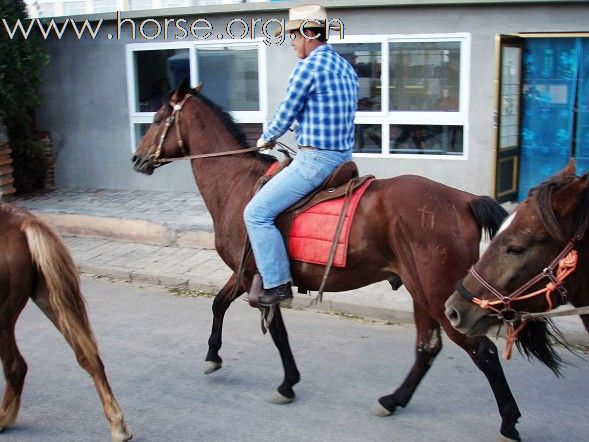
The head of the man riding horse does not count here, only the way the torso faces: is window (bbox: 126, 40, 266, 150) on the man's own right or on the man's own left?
on the man's own right

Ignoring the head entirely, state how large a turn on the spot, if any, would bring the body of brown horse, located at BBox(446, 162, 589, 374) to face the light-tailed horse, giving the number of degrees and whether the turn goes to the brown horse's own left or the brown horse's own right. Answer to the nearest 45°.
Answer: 0° — it already faces it

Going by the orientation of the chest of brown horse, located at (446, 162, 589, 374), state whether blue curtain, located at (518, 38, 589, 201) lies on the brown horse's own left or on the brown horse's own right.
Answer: on the brown horse's own right

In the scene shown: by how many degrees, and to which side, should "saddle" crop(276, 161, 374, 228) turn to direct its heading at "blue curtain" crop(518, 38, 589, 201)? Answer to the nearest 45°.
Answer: approximately 135° to its right

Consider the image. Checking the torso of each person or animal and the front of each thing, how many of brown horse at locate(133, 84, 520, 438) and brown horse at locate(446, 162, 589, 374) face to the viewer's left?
2

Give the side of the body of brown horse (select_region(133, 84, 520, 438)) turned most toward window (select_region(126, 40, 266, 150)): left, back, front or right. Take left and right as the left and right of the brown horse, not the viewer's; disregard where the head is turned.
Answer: right

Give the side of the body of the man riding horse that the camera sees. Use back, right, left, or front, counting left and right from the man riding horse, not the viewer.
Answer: left

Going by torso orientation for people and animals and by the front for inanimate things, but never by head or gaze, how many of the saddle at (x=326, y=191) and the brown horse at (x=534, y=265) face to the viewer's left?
2

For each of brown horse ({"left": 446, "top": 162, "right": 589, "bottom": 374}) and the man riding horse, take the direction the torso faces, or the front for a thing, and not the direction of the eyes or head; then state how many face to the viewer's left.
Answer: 2

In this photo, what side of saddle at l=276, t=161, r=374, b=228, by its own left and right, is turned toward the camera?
left

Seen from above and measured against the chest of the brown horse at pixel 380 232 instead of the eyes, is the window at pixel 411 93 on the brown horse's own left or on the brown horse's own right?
on the brown horse's own right
